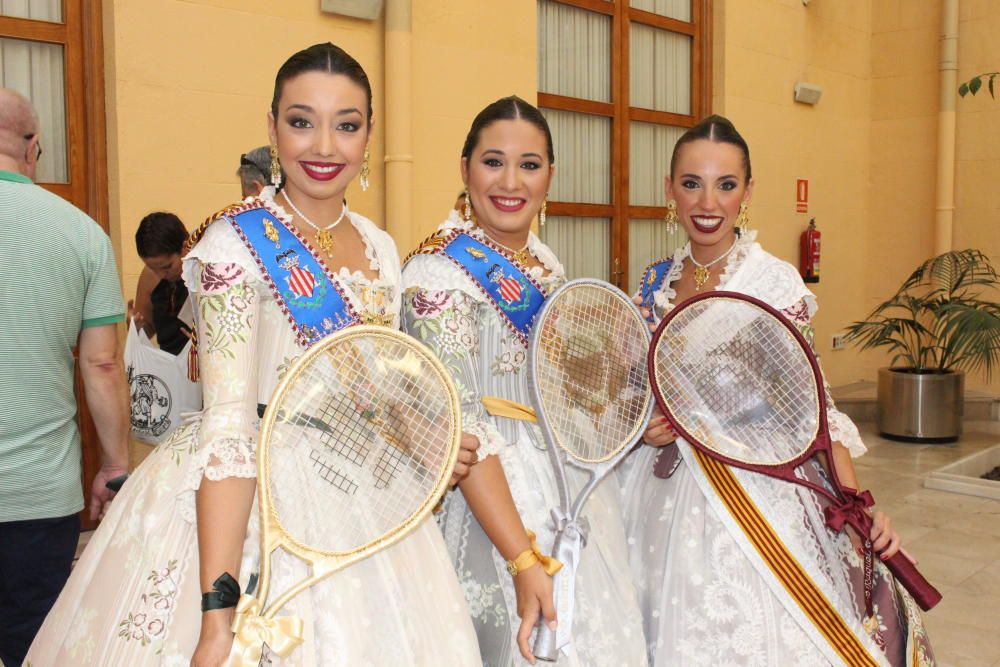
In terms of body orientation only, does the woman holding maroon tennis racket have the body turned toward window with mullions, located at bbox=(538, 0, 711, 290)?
no

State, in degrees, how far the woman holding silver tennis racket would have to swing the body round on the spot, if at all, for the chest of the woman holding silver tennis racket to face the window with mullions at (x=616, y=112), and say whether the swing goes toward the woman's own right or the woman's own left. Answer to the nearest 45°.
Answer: approximately 135° to the woman's own left

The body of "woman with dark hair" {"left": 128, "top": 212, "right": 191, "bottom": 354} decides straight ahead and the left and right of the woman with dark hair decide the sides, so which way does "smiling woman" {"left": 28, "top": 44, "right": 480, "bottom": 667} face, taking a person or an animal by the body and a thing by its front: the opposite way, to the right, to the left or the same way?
the same way

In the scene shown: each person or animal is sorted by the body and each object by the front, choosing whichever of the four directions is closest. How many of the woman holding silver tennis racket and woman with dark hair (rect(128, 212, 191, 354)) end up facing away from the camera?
0

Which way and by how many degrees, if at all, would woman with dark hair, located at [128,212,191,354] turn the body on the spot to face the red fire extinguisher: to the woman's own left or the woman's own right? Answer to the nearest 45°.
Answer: approximately 90° to the woman's own left

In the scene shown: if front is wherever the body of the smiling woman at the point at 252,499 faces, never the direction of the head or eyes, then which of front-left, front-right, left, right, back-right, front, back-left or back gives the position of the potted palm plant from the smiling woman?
left

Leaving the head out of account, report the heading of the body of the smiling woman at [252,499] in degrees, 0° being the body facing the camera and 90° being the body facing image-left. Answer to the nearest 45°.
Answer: approximately 315°

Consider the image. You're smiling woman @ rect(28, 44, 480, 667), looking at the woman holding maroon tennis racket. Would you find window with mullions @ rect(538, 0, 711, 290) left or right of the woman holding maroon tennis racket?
left

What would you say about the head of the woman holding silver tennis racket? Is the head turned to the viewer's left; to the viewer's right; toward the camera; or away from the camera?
toward the camera

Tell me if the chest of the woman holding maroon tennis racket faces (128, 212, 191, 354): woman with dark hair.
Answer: no

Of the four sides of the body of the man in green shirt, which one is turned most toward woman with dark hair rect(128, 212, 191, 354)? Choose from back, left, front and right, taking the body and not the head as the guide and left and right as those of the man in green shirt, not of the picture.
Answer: front

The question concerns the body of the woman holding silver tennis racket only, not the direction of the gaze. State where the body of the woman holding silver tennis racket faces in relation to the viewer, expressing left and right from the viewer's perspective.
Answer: facing the viewer and to the right of the viewer

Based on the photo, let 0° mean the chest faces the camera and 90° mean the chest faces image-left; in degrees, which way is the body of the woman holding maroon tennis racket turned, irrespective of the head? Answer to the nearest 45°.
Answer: approximately 45°

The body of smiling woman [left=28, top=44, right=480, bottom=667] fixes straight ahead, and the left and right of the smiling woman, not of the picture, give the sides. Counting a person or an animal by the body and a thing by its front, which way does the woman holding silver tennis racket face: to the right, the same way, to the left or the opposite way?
the same way
